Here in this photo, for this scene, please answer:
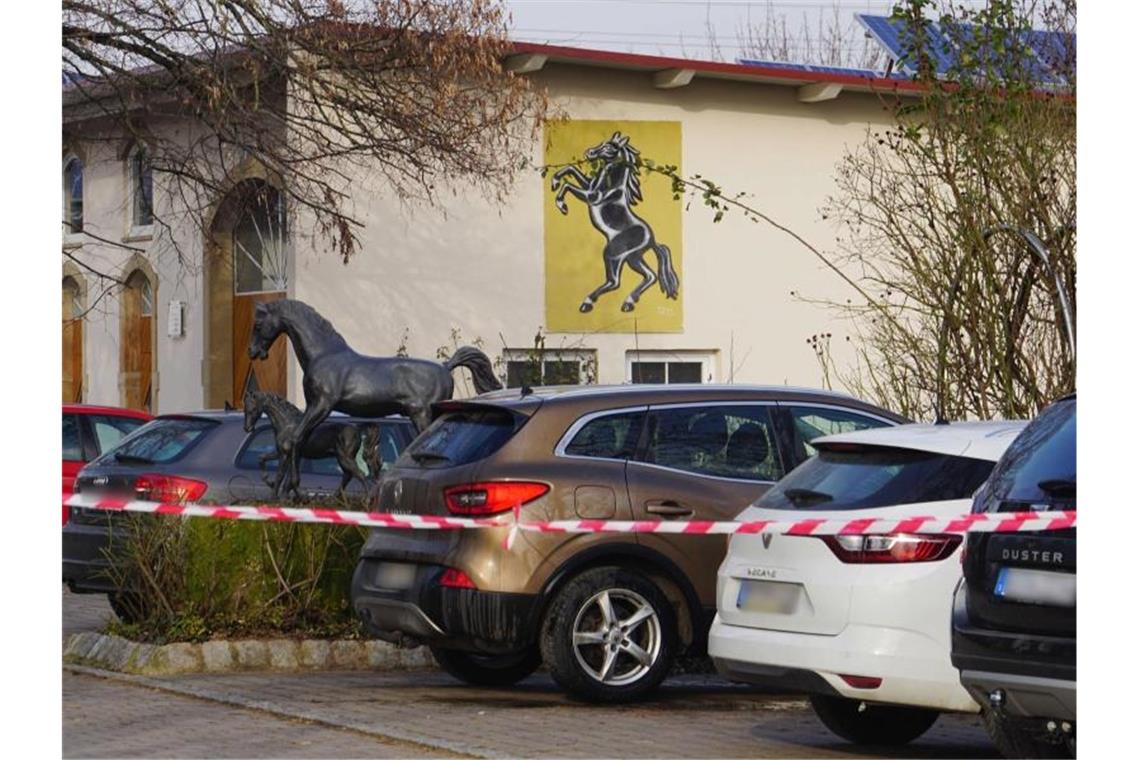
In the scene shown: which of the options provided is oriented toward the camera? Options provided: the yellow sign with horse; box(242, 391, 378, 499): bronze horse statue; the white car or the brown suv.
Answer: the yellow sign with horse

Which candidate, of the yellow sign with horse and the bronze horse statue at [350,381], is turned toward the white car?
the yellow sign with horse

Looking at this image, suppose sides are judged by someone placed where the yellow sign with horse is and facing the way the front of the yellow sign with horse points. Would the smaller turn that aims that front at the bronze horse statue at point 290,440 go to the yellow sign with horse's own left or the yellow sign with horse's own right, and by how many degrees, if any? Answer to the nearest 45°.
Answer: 0° — it already faces it

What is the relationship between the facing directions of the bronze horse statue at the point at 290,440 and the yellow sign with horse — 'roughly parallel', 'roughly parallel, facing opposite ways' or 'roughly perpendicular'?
roughly perpendicular

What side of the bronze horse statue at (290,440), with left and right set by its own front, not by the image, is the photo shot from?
left

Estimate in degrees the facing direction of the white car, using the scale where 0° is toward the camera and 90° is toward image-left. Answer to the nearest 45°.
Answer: approximately 225°

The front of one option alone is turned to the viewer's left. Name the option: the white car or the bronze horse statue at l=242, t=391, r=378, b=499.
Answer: the bronze horse statue

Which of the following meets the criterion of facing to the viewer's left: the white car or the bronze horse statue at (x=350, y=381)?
the bronze horse statue

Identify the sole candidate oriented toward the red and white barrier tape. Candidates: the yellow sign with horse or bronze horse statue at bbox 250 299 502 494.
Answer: the yellow sign with horse

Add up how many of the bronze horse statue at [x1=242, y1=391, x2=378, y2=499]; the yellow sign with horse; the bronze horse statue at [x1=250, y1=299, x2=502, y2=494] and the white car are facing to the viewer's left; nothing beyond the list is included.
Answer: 2

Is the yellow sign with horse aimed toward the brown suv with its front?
yes

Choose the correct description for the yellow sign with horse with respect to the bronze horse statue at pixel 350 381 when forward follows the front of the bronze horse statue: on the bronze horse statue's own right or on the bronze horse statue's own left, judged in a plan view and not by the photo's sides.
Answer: on the bronze horse statue's own right

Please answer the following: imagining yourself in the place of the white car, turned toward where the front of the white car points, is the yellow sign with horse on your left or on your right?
on your left
